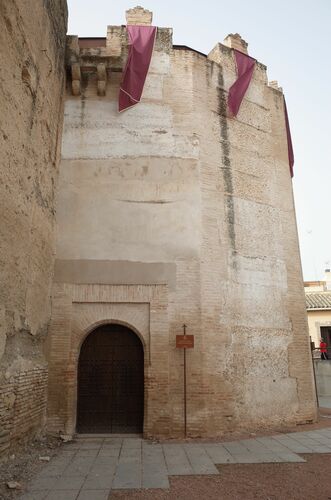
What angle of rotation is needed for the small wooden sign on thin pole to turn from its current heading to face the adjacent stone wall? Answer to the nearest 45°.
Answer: approximately 45° to its right

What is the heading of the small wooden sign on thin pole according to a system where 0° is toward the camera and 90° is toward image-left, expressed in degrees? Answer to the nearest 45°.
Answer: approximately 0°
